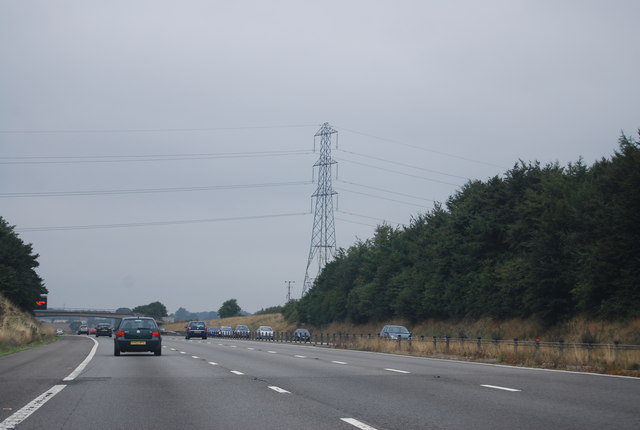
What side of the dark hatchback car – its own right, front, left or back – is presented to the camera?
back

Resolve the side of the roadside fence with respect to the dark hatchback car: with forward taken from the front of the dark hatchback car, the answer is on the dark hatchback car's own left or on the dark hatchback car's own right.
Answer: on the dark hatchback car's own right
